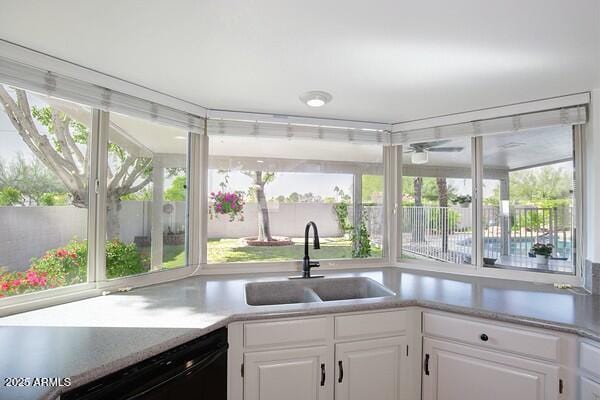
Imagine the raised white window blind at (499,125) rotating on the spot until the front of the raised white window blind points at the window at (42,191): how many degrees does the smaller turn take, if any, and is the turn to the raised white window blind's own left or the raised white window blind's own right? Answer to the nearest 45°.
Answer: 0° — it already faces it

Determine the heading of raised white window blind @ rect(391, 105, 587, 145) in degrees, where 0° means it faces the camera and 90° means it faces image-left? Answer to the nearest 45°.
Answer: approximately 45°

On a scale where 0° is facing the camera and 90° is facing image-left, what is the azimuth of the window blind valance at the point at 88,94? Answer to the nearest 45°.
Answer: approximately 315°

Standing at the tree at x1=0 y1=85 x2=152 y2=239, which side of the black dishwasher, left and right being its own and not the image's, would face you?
back

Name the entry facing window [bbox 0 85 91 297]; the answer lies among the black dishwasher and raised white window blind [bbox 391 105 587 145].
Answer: the raised white window blind

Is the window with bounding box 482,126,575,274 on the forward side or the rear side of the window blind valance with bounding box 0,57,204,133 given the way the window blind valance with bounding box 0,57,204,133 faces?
on the forward side

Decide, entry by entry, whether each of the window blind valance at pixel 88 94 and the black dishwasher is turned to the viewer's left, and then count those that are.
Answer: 0
